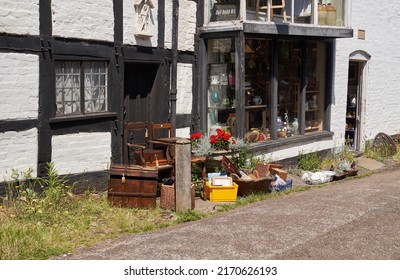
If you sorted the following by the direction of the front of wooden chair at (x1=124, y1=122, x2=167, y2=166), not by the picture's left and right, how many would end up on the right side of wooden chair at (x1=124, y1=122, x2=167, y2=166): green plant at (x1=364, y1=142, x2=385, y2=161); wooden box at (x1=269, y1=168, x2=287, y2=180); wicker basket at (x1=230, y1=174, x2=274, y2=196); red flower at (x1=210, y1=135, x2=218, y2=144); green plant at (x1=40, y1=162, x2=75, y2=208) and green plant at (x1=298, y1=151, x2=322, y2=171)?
1

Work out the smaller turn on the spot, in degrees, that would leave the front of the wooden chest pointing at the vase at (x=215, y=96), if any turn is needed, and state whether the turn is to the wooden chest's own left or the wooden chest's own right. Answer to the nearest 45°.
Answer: approximately 135° to the wooden chest's own left

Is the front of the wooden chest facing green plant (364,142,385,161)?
no

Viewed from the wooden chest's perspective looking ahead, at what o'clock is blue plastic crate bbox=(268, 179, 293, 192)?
The blue plastic crate is roughly at 8 o'clock from the wooden chest.

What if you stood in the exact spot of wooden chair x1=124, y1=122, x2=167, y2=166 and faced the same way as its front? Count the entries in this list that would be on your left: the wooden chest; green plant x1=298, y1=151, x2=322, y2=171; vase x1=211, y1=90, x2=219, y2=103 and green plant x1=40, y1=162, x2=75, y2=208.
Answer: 2

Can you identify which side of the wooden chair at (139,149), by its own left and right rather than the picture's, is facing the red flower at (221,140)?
left

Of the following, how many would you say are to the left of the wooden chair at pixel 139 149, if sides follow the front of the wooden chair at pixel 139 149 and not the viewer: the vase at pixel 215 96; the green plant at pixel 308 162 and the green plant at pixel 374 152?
3

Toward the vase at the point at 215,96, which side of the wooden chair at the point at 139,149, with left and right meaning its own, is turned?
left

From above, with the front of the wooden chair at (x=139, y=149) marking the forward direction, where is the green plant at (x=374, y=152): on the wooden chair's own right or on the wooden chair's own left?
on the wooden chair's own left

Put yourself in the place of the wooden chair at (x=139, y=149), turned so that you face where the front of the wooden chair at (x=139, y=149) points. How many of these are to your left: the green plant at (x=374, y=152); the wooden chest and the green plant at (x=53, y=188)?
1

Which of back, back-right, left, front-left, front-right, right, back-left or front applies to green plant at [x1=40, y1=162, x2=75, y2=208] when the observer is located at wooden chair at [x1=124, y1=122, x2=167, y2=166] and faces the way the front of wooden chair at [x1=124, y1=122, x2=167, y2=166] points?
right

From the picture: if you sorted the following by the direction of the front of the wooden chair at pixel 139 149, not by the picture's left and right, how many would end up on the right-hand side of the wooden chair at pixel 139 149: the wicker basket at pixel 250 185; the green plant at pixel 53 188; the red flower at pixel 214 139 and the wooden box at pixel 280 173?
1

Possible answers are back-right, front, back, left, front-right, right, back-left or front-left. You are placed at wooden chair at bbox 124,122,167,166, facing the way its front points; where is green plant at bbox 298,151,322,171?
left

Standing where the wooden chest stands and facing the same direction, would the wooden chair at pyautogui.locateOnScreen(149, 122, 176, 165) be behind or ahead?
behind

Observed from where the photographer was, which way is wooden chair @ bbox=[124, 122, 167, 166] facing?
facing the viewer and to the right of the viewer

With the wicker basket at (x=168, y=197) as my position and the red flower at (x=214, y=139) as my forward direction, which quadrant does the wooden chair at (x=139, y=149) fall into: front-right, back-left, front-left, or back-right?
front-left

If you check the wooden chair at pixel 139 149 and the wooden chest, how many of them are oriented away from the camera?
0

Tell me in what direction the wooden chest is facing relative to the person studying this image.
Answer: facing the viewer

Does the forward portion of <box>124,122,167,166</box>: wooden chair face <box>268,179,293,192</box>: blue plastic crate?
no

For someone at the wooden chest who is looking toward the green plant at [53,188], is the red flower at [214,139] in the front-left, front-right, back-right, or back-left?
back-right

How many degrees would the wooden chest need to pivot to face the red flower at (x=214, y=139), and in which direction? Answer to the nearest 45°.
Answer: approximately 135° to its left
